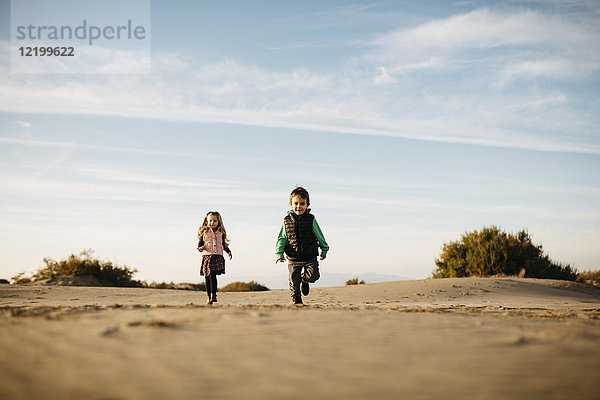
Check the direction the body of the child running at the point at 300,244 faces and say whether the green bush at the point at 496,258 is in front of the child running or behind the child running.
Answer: behind

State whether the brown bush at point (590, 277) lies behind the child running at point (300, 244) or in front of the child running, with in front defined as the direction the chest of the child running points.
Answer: behind

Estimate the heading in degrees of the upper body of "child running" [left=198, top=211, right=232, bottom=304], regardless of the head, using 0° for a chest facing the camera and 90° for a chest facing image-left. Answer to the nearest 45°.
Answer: approximately 0°

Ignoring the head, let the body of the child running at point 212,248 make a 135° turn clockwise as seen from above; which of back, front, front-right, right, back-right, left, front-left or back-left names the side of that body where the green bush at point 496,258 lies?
right

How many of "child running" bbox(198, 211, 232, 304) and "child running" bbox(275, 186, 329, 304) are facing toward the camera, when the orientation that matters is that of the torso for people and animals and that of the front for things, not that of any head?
2

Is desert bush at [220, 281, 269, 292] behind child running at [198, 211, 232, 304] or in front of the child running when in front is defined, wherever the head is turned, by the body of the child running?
behind

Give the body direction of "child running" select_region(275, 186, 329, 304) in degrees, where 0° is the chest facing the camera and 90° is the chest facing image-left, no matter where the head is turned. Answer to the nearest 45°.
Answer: approximately 0°
